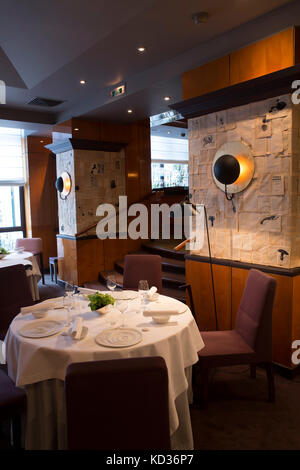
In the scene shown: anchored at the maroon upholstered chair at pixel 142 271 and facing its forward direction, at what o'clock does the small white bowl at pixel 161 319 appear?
The small white bowl is roughly at 12 o'clock from the maroon upholstered chair.

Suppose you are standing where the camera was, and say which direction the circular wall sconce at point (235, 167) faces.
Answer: facing the viewer and to the left of the viewer

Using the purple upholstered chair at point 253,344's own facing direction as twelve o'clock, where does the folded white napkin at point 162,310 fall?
The folded white napkin is roughly at 11 o'clock from the purple upholstered chair.

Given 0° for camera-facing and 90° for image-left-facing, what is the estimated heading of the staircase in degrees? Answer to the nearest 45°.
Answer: approximately 45°

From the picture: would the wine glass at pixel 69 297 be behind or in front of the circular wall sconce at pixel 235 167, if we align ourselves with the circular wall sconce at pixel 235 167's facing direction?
in front

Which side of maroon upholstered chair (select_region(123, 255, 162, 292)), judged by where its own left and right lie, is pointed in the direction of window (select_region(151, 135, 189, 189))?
back

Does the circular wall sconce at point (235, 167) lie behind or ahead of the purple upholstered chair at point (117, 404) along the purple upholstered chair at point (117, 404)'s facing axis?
ahead

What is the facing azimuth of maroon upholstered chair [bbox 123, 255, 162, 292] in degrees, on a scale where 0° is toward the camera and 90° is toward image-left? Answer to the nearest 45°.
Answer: approximately 0°

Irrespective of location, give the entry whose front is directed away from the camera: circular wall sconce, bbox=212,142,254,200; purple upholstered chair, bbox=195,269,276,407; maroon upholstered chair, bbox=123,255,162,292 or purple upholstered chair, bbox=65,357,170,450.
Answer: purple upholstered chair, bbox=65,357,170,450

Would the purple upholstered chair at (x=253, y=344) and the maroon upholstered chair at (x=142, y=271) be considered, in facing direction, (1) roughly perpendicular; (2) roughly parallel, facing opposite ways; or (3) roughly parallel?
roughly perpendicular

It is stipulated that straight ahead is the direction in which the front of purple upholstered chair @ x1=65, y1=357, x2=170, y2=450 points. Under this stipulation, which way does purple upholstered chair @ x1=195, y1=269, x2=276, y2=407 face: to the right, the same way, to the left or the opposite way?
to the left

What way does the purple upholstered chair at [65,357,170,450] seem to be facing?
away from the camera

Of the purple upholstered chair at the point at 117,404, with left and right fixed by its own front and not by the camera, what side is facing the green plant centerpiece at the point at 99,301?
front

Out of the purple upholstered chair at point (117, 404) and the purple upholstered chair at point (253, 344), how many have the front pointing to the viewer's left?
1

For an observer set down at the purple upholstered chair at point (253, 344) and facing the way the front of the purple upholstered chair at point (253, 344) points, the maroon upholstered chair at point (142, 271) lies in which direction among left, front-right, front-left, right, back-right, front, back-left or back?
front-right

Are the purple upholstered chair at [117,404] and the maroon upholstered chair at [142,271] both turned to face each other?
yes

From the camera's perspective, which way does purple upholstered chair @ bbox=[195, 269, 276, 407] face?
to the viewer's left
